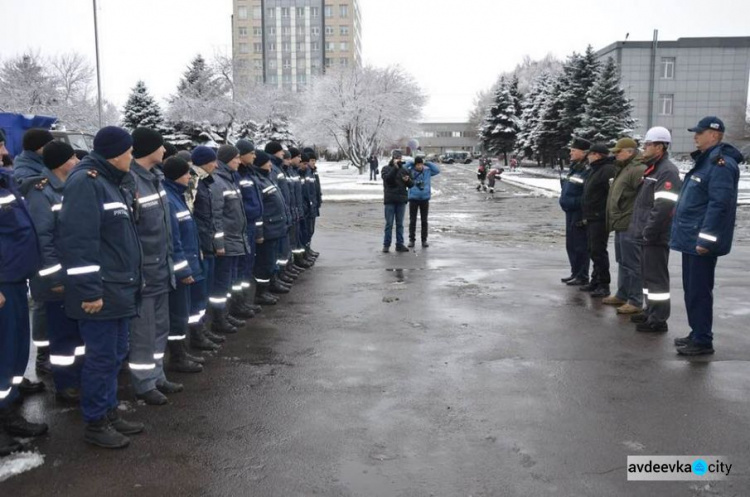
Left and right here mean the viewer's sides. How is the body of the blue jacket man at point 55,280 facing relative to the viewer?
facing to the right of the viewer

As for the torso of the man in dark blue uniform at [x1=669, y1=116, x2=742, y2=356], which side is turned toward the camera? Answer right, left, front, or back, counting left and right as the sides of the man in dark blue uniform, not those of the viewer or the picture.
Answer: left

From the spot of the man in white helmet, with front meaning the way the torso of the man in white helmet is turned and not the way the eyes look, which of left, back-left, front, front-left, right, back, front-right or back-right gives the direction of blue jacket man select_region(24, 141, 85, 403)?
front-left

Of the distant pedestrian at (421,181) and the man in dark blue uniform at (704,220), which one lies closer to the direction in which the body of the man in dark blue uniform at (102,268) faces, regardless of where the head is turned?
the man in dark blue uniform

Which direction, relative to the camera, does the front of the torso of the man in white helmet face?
to the viewer's left

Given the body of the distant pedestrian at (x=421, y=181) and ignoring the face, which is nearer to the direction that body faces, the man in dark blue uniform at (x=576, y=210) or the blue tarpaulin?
the man in dark blue uniform

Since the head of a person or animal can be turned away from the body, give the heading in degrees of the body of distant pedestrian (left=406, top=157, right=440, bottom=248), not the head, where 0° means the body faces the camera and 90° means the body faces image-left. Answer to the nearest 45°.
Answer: approximately 0°

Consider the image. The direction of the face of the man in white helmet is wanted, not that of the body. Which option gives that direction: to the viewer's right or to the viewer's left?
to the viewer's left

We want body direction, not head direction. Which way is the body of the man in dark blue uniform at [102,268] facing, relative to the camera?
to the viewer's right

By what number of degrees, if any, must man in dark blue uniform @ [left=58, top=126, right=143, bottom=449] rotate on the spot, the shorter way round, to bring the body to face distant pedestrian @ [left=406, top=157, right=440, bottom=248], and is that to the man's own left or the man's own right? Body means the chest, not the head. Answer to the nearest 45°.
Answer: approximately 45° to the man's own left

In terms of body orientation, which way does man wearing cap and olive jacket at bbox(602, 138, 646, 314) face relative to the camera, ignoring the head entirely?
to the viewer's left

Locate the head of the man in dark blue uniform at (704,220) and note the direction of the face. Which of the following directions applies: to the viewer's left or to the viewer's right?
to the viewer's left

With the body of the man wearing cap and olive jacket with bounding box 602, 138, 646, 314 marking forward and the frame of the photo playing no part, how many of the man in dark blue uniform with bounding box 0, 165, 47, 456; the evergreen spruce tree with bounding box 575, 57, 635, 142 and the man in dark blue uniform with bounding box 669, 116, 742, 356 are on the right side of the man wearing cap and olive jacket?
1

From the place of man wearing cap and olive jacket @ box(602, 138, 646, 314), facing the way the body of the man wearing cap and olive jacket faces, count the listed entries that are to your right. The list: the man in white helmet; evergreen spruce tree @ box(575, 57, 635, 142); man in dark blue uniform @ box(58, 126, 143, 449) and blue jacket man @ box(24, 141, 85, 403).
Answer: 1

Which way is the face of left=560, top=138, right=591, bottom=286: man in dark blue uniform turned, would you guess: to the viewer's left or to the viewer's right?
to the viewer's left

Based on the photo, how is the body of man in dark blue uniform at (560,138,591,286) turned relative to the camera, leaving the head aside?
to the viewer's left

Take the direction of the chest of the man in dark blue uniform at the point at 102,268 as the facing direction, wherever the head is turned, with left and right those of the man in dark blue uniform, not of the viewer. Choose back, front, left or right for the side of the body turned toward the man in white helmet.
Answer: front
